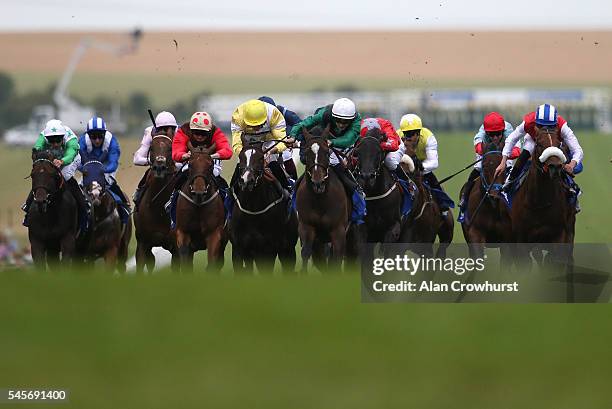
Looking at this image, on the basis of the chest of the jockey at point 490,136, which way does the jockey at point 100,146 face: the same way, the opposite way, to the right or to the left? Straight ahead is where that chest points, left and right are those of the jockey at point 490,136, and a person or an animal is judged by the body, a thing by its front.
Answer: the same way

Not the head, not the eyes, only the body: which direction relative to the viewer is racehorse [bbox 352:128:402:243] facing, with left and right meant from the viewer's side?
facing the viewer

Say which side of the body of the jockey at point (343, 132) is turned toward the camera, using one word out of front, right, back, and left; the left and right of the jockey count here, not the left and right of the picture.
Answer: front

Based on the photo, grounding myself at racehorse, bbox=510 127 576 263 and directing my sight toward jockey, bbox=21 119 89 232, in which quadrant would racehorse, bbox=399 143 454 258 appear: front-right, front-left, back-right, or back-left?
front-right

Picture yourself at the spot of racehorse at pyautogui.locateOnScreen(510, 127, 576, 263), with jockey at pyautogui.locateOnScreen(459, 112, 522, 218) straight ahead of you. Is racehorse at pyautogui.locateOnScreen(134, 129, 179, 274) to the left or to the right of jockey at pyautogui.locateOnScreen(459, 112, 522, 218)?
left

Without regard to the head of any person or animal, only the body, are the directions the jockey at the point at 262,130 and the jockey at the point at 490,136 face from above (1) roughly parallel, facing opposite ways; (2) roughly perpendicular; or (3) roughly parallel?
roughly parallel

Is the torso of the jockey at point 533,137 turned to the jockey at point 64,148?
no

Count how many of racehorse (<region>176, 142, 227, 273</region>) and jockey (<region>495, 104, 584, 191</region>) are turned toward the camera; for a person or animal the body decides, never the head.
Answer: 2

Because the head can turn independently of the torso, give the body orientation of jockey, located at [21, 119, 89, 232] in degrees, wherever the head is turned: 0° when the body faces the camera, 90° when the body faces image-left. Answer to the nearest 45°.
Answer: approximately 0°

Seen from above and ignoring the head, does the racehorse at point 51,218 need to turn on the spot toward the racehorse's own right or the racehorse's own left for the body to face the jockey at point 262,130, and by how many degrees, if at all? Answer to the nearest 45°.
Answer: approximately 90° to the racehorse's own left

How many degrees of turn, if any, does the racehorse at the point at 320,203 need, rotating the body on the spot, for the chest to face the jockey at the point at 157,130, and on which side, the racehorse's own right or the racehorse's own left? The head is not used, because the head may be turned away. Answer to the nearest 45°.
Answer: approximately 135° to the racehorse's own right

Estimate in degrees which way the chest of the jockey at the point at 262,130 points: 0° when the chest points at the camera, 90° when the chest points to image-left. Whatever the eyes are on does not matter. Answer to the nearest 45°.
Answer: approximately 0°

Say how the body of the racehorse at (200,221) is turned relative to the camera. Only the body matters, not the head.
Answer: toward the camera

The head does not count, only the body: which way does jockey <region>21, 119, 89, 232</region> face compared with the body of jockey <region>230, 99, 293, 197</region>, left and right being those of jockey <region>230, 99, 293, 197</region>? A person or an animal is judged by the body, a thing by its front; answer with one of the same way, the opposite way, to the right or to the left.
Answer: the same way

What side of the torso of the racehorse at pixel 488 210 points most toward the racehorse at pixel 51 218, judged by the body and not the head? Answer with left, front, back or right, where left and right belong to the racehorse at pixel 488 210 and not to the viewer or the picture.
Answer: right
